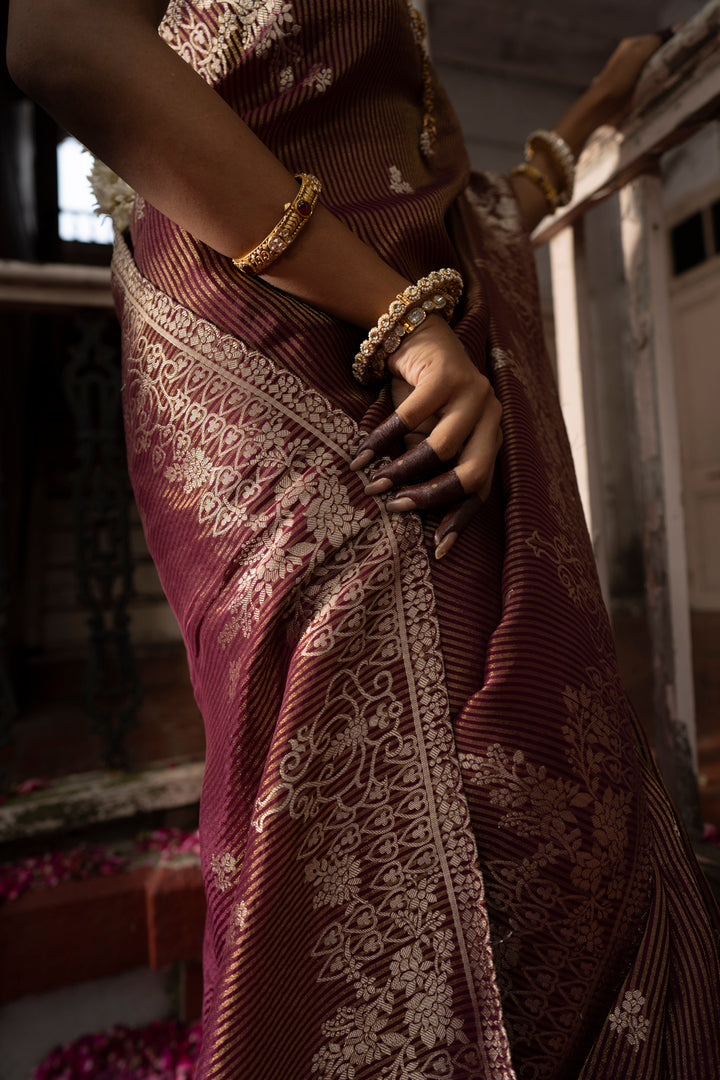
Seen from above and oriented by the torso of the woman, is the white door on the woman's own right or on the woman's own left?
on the woman's own left

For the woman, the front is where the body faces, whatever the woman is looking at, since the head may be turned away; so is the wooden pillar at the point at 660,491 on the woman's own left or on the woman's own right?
on the woman's own left

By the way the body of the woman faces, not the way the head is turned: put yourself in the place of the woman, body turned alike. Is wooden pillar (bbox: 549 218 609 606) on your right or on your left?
on your left

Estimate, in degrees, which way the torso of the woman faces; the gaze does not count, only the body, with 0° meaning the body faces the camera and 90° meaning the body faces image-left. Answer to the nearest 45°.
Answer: approximately 315°
